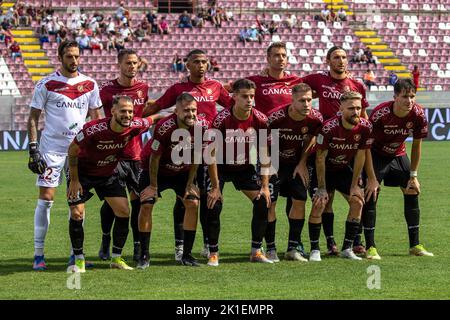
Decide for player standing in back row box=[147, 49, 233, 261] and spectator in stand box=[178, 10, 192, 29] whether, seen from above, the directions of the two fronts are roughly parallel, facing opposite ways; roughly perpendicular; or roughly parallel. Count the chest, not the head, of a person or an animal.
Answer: roughly parallel

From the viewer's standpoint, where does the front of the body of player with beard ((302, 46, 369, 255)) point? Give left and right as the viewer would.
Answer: facing the viewer

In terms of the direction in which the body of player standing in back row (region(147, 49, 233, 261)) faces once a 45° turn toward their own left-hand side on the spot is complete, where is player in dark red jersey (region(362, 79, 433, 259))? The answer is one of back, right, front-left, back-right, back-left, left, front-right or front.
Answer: front-left

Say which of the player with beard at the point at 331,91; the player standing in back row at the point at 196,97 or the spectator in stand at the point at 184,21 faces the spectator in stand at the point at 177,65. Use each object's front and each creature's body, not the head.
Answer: the spectator in stand at the point at 184,21

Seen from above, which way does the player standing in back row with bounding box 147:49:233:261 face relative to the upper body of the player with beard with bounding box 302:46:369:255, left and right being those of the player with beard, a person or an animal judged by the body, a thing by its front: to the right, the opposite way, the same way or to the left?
the same way

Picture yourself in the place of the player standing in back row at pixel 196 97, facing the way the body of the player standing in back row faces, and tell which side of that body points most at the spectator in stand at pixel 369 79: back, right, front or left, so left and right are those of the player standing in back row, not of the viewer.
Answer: back

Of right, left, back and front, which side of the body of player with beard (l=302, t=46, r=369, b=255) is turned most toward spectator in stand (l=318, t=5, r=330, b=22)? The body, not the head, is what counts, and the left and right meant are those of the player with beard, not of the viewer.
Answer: back

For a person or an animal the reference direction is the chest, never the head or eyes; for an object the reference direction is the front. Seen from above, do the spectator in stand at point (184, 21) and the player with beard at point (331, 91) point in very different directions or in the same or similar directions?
same or similar directions

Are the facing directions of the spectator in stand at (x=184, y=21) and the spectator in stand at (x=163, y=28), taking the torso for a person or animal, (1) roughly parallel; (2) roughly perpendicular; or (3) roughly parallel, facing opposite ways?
roughly parallel

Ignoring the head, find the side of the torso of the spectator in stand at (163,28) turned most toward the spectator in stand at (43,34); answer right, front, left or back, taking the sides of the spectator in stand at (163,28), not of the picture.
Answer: right

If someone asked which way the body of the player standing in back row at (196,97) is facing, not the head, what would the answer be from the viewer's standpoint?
toward the camera

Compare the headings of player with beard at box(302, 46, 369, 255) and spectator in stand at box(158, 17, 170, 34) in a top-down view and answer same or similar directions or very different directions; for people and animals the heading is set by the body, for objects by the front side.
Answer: same or similar directions

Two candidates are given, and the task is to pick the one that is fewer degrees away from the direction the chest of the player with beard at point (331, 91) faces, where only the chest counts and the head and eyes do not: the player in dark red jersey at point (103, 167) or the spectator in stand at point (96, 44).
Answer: the player in dark red jersey

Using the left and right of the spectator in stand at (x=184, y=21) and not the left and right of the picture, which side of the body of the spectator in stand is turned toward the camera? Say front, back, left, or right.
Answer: front

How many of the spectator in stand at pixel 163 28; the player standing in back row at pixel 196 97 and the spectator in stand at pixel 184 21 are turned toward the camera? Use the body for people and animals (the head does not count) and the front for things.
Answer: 3

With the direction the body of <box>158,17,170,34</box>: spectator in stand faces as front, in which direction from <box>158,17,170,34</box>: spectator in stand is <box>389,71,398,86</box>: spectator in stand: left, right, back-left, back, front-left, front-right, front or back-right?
left
